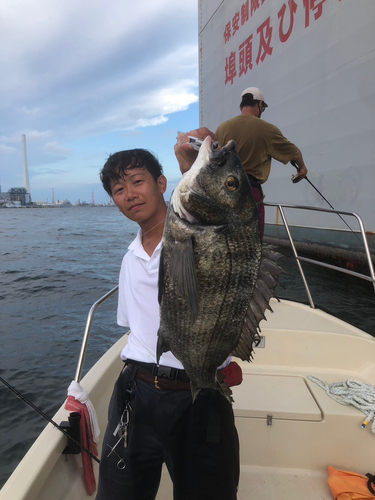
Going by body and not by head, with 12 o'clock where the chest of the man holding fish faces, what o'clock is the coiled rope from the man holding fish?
The coiled rope is roughly at 8 o'clock from the man holding fish.

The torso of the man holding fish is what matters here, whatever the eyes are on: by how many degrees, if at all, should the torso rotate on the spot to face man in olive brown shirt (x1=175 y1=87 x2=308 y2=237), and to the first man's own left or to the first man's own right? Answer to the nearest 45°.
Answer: approximately 135° to the first man's own left

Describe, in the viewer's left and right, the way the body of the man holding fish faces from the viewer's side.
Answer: facing the viewer

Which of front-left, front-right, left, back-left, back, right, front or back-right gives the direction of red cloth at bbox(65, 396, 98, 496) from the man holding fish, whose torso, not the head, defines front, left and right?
back-right

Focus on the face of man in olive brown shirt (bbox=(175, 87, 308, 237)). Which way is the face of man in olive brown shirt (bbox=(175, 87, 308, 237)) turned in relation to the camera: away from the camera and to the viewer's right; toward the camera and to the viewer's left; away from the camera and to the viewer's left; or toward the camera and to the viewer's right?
away from the camera and to the viewer's right

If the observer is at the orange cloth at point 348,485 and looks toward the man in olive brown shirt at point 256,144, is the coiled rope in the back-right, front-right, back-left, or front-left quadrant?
front-right
